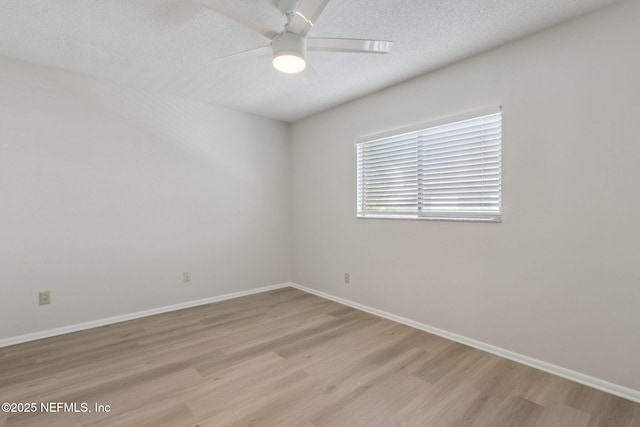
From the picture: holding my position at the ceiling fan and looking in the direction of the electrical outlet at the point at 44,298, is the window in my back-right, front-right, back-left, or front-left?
back-right

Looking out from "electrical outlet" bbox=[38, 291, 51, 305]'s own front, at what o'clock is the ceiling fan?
The ceiling fan is roughly at 11 o'clock from the electrical outlet.

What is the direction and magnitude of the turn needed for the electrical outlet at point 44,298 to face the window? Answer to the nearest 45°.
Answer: approximately 45° to its left

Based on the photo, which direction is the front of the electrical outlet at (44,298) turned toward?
toward the camera
